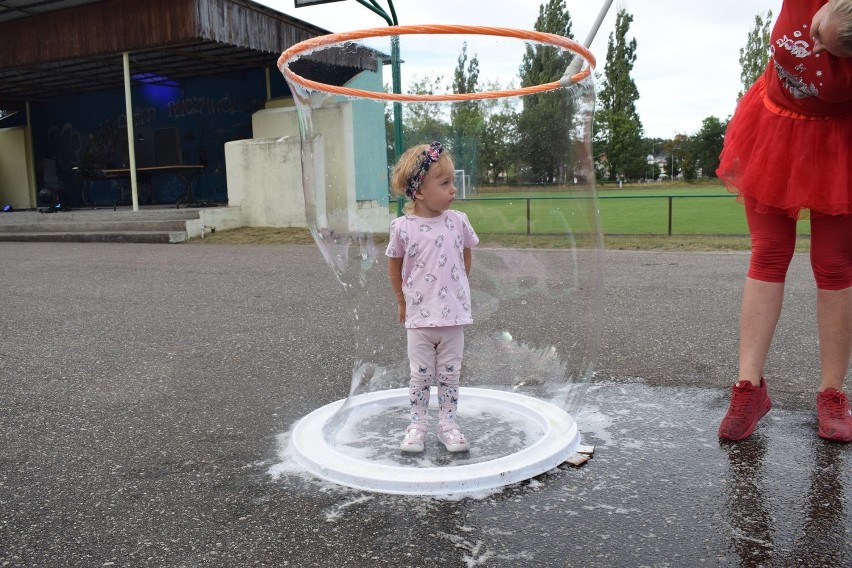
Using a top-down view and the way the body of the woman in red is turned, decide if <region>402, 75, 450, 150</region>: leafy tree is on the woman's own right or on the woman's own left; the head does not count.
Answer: on the woman's own right

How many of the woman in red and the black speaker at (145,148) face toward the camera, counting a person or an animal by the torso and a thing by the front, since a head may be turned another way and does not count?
2

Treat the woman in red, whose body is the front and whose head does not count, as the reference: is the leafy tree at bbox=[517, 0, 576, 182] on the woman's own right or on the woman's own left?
on the woman's own right

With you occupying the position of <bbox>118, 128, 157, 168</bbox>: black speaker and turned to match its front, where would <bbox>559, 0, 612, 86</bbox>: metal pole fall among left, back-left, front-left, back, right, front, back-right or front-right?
front

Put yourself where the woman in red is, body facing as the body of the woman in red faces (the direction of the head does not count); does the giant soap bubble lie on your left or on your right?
on your right

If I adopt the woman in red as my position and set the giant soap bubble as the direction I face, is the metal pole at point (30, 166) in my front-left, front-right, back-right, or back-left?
front-right

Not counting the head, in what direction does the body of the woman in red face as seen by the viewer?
toward the camera

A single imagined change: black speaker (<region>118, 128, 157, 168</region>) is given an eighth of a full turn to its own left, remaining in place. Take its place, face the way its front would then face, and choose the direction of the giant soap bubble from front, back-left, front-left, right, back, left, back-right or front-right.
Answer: front-right

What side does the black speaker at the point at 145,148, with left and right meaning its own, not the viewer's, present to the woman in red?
front

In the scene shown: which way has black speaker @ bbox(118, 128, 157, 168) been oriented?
toward the camera

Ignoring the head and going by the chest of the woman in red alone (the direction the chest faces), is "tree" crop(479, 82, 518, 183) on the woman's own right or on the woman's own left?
on the woman's own right
